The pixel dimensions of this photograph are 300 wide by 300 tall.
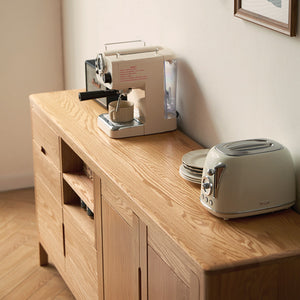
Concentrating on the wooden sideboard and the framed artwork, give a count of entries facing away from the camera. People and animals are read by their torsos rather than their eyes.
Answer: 0

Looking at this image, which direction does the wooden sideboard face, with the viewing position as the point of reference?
facing the viewer and to the left of the viewer

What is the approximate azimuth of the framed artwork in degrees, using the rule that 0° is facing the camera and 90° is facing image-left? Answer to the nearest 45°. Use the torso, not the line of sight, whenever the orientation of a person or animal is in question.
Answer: approximately 45°

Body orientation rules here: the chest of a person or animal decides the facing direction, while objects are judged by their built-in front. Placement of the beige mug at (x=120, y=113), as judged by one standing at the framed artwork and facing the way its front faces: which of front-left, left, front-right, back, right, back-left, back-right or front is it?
right
